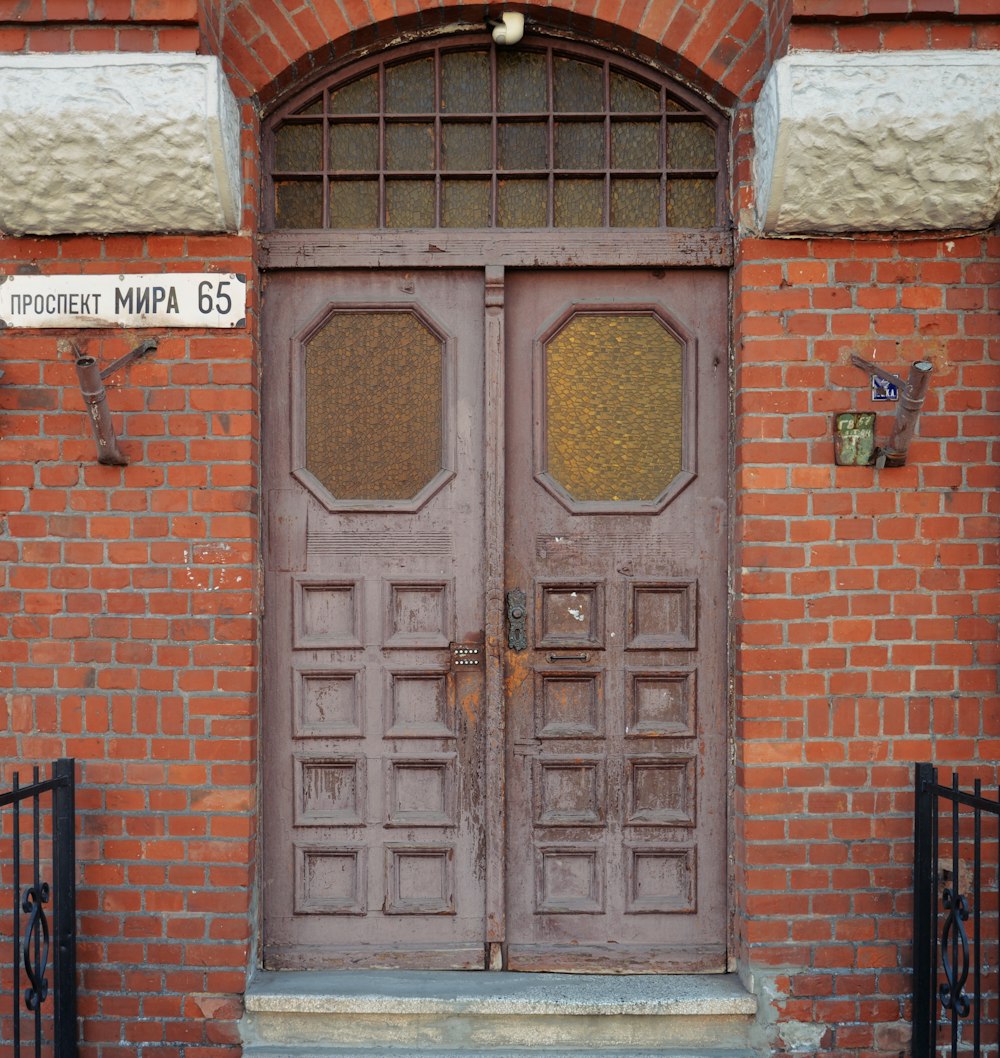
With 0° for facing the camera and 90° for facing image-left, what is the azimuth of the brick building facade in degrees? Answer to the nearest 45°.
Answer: approximately 0°

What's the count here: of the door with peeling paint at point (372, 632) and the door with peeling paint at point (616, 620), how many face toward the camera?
2

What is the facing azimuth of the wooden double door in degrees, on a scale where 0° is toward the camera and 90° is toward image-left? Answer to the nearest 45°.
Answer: approximately 0°

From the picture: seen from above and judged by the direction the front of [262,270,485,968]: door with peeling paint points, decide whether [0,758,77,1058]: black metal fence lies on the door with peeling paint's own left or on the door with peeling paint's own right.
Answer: on the door with peeling paint's own right
